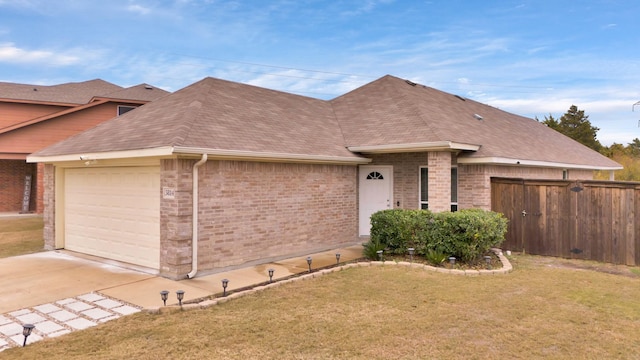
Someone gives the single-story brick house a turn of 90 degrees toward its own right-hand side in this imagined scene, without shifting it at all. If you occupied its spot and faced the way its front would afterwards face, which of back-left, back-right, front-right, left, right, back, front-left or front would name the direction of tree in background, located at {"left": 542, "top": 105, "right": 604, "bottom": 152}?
right

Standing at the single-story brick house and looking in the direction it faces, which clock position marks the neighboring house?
The neighboring house is roughly at 3 o'clock from the single-story brick house.

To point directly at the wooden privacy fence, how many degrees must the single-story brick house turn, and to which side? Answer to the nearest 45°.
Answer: approximately 135° to its left

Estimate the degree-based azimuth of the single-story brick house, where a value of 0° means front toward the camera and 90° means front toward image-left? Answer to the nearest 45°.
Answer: approximately 45°
